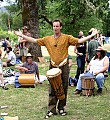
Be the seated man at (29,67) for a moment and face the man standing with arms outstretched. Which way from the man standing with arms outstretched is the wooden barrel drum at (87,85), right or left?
left

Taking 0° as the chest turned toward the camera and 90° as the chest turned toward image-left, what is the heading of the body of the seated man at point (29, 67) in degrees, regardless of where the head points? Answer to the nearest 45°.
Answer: approximately 0°

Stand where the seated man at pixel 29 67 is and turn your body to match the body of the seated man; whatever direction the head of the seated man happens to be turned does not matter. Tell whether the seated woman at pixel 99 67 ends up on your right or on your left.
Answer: on your left

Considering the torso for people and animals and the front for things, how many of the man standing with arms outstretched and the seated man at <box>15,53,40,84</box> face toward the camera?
2

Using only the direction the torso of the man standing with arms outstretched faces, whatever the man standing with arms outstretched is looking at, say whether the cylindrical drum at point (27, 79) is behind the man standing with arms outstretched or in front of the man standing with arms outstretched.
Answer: behind

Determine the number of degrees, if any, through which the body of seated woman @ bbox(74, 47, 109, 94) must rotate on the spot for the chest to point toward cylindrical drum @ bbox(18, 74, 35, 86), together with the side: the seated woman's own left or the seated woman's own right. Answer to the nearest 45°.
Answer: approximately 45° to the seated woman's own right
